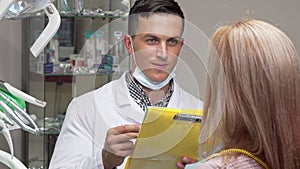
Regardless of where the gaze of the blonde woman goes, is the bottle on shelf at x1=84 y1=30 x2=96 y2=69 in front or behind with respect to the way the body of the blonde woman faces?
in front

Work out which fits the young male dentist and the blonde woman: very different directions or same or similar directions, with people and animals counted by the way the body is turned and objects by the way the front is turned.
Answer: very different directions

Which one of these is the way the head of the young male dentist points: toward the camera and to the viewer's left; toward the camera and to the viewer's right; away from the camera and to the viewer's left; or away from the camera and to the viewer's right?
toward the camera and to the viewer's right

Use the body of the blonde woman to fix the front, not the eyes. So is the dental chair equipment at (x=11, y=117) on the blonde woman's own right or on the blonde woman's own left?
on the blonde woman's own left

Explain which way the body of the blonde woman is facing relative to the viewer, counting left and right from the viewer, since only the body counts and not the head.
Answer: facing away from the viewer and to the left of the viewer

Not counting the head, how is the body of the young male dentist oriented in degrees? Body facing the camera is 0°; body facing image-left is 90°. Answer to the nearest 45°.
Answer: approximately 315°

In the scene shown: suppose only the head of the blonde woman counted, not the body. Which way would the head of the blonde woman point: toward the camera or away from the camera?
away from the camera

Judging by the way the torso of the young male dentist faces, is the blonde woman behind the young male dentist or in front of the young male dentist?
in front

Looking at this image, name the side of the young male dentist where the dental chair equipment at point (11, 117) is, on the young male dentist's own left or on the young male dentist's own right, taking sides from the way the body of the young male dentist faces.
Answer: on the young male dentist's own right
